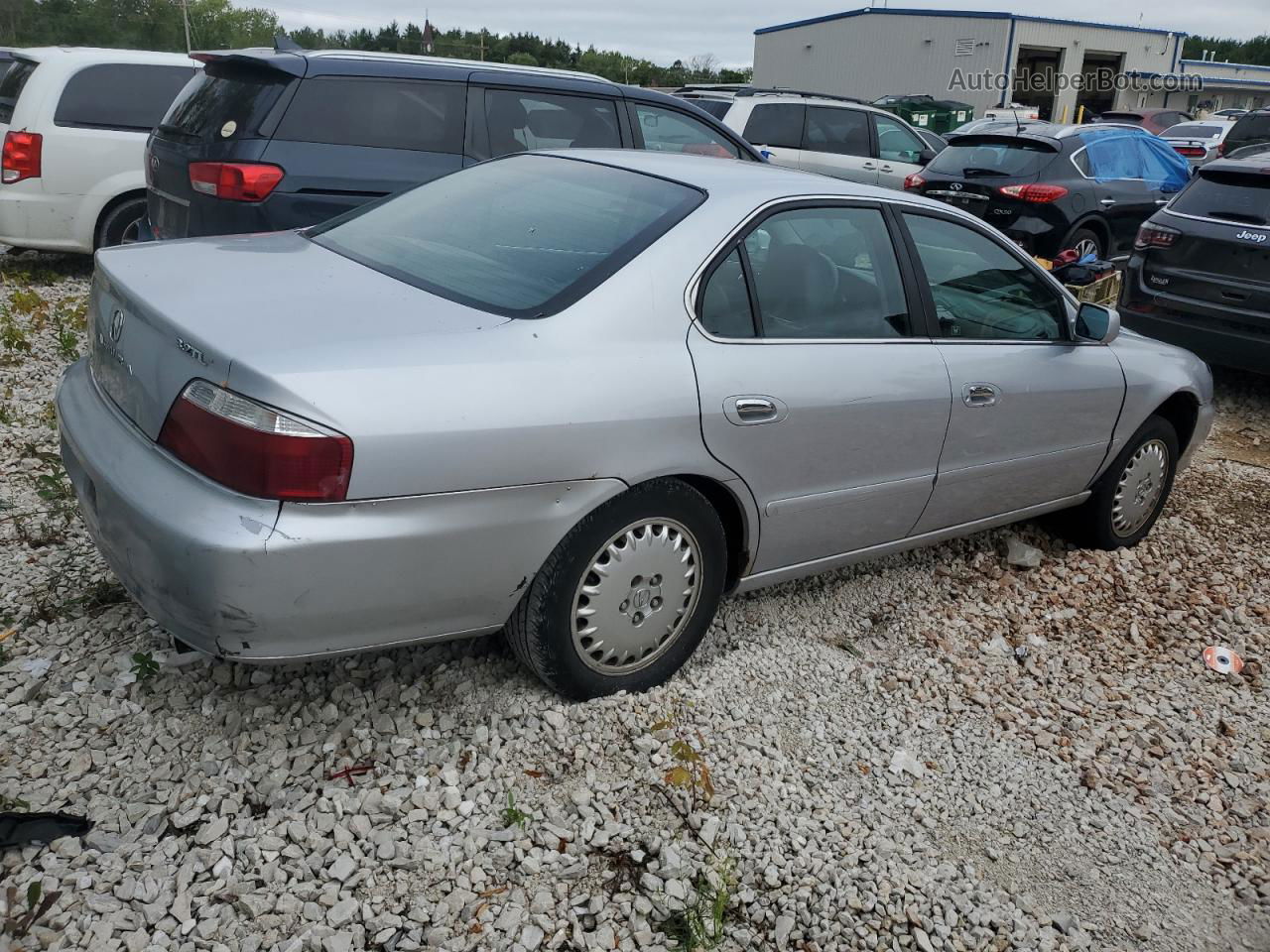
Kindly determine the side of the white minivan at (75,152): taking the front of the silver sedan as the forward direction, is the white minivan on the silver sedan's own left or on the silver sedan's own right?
on the silver sedan's own left

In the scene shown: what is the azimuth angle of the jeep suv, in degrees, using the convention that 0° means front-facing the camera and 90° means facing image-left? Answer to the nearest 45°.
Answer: approximately 225°

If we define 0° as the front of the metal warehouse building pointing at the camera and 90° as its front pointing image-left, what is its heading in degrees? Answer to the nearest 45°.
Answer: approximately 315°

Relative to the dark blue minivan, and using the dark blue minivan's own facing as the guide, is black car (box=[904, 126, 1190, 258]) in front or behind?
in front

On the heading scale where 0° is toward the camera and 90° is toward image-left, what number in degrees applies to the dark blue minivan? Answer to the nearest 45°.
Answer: approximately 225°

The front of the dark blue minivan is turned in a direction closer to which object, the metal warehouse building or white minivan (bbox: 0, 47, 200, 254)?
the metal warehouse building

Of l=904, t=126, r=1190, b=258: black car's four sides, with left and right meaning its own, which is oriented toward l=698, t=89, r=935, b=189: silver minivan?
left

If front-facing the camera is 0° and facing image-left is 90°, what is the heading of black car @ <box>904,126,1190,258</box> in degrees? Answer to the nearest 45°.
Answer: approximately 225°

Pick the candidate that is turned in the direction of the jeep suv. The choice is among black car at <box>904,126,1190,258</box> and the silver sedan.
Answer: the silver sedan

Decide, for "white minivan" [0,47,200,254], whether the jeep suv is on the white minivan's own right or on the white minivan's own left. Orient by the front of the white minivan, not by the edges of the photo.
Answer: on the white minivan's own right

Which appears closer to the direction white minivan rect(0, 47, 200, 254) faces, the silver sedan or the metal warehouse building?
the metal warehouse building

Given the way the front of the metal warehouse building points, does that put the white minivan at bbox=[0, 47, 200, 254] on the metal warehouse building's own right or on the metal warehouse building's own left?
on the metal warehouse building's own right
